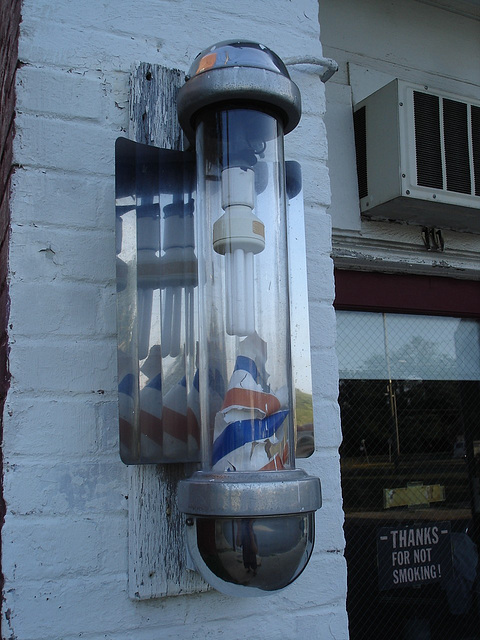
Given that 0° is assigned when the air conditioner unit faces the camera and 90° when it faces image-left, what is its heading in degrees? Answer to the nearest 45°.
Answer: approximately 315°

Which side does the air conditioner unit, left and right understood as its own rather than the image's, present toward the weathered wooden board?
right
